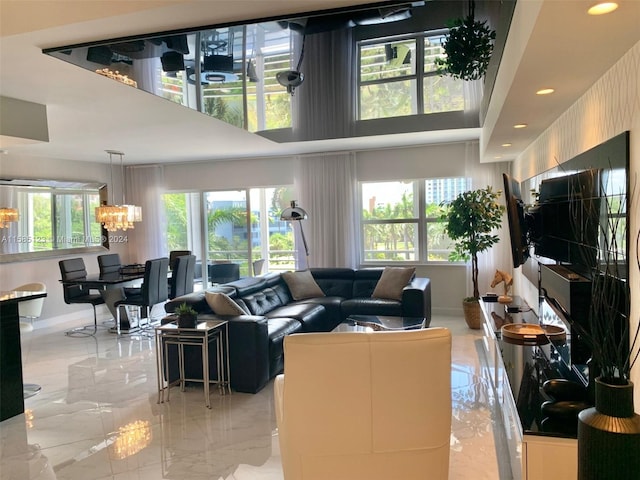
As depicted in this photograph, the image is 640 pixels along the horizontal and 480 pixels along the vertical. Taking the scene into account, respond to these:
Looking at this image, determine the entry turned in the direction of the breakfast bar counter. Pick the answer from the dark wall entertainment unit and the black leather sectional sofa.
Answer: the dark wall entertainment unit

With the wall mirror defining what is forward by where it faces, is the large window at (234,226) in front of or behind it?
in front

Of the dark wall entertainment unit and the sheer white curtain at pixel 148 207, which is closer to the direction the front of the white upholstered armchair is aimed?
the sheer white curtain

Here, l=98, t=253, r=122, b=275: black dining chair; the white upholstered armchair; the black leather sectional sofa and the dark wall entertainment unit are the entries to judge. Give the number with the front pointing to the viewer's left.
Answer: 1

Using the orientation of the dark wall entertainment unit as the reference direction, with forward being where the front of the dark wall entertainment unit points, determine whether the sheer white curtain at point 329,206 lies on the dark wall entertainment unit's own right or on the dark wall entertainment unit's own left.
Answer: on the dark wall entertainment unit's own right

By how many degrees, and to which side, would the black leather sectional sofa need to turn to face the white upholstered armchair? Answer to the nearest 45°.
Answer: approximately 45° to its right

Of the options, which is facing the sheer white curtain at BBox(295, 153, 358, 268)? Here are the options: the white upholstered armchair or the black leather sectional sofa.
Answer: the white upholstered armchair

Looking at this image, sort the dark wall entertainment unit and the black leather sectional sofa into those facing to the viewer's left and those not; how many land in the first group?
1

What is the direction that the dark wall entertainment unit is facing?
to the viewer's left

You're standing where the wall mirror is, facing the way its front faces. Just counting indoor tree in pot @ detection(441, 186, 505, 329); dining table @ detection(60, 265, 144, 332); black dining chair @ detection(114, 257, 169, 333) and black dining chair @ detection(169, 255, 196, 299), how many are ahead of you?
4

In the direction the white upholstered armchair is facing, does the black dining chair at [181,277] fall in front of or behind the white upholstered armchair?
in front

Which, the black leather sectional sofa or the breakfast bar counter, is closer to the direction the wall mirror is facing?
the black leather sectional sofa

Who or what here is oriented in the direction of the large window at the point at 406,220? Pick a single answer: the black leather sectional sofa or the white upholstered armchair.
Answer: the white upholstered armchair

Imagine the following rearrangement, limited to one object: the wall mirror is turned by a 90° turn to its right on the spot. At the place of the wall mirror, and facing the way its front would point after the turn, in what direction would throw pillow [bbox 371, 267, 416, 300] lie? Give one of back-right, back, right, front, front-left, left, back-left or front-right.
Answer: left

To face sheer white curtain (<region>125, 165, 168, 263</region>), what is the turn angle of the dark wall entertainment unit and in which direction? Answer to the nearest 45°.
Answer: approximately 45° to its right

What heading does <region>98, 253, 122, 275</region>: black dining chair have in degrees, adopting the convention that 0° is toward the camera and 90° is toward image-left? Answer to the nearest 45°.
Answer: approximately 315°

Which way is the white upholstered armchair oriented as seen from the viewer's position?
away from the camera
